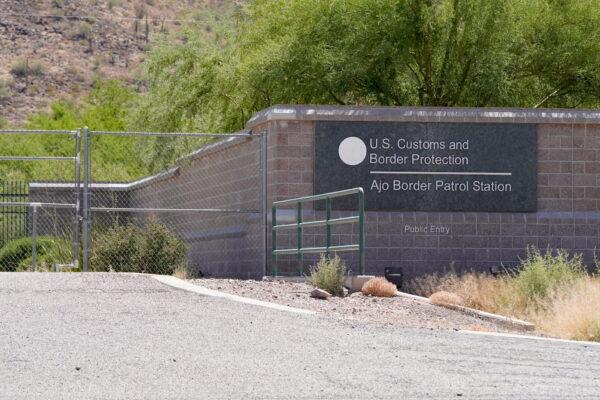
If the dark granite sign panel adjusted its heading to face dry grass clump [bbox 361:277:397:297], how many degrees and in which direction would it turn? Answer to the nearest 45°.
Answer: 0° — it already faces it

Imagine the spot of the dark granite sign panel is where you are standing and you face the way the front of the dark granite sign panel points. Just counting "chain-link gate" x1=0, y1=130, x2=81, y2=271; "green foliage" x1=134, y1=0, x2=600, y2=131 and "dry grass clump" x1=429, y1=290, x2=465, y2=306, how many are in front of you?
1

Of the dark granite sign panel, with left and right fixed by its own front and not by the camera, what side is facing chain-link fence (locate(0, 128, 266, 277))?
right

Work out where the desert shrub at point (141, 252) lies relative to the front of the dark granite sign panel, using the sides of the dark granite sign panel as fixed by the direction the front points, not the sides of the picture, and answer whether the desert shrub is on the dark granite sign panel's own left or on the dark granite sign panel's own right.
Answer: on the dark granite sign panel's own right

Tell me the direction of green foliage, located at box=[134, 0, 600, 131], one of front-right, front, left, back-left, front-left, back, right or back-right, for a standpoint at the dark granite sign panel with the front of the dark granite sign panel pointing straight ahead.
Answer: back

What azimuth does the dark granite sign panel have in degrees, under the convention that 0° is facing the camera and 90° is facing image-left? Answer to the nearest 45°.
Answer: approximately 0°

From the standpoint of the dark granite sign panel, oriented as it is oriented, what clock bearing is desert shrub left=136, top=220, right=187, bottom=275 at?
The desert shrub is roughly at 3 o'clock from the dark granite sign panel.

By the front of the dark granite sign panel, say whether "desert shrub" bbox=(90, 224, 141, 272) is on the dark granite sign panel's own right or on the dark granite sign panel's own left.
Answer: on the dark granite sign panel's own right

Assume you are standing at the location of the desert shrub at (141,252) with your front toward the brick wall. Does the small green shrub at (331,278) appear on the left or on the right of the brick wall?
right

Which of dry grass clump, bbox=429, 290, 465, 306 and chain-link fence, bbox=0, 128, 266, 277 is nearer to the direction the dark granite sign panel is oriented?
the dry grass clump

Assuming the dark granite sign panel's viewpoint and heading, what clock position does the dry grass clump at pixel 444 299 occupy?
The dry grass clump is roughly at 12 o'clock from the dark granite sign panel.

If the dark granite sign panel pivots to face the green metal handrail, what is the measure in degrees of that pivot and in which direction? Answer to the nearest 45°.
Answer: approximately 45° to its right
